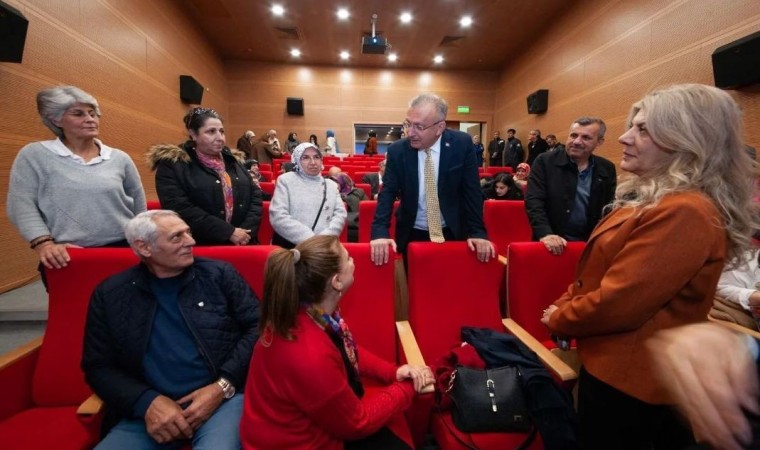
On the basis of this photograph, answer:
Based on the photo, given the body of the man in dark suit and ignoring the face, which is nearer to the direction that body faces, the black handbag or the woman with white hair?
the black handbag

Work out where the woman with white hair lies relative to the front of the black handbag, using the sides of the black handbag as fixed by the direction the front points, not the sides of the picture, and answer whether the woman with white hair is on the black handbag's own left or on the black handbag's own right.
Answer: on the black handbag's own right

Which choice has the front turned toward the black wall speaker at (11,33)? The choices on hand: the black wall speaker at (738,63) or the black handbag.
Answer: the black wall speaker at (738,63)

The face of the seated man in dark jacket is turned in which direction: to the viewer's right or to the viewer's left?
to the viewer's right

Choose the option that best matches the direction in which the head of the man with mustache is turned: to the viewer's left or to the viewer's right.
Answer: to the viewer's left

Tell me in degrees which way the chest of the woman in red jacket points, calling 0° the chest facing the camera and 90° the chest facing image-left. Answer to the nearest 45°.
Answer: approximately 270°

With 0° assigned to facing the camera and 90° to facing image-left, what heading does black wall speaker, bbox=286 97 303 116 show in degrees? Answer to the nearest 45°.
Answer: approximately 0°
